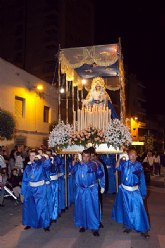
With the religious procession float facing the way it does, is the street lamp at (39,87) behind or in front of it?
behind

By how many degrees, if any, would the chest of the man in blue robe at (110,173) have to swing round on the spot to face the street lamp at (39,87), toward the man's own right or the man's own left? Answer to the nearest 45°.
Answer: approximately 135° to the man's own right

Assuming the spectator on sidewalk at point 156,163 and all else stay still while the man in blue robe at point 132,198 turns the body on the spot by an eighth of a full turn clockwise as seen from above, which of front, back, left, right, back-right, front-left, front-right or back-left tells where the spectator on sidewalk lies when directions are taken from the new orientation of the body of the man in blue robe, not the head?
back-right

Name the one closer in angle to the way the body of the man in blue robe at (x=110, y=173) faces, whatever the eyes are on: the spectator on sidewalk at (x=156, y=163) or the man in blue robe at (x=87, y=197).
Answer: the man in blue robe

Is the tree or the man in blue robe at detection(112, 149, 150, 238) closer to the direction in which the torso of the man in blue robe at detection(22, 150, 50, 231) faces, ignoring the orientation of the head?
the man in blue robe

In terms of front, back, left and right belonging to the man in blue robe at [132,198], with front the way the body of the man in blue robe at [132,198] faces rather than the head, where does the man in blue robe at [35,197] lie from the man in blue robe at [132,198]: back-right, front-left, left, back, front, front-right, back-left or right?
right

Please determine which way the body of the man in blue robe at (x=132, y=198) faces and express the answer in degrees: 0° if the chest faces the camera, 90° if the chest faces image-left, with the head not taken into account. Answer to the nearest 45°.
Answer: approximately 0°

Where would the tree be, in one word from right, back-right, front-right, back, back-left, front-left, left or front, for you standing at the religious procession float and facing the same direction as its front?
back-right

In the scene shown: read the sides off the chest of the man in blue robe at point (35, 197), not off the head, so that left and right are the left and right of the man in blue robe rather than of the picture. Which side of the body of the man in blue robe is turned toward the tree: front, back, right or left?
back
